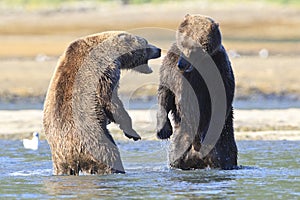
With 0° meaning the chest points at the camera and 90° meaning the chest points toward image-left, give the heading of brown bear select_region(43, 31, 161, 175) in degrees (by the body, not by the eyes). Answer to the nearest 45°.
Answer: approximately 270°

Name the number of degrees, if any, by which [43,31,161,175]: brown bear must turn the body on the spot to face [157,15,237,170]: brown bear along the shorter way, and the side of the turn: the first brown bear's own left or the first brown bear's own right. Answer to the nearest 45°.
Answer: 0° — it already faces it
